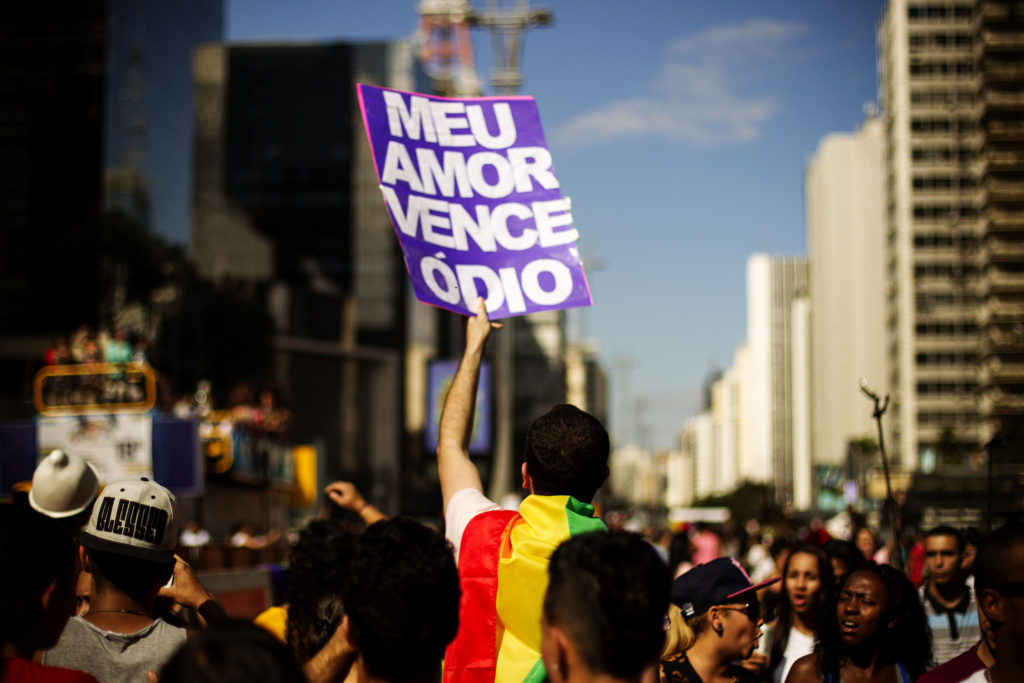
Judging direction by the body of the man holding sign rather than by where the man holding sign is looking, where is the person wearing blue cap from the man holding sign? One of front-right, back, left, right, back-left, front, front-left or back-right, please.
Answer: front-right

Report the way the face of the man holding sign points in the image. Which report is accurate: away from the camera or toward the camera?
away from the camera

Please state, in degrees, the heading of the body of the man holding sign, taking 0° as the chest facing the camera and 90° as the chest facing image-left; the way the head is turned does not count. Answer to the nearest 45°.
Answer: approximately 180°

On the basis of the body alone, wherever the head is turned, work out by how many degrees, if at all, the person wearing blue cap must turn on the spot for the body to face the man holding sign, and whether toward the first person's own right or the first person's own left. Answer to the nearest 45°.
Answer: approximately 135° to the first person's own right
